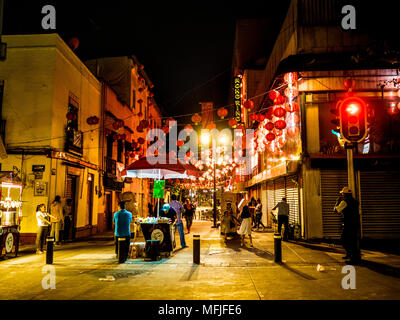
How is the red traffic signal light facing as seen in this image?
toward the camera

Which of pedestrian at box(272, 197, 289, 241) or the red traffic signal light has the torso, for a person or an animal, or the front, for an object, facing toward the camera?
the red traffic signal light

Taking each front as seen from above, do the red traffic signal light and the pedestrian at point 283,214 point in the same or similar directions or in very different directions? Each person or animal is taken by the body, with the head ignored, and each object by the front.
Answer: very different directions

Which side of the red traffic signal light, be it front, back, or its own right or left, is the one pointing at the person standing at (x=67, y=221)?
right

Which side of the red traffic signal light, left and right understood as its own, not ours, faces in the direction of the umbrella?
right

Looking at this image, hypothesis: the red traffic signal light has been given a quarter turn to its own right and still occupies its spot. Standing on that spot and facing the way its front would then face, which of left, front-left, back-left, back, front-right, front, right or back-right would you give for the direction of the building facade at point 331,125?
right

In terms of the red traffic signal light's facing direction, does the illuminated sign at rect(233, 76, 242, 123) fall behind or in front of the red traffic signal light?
behind

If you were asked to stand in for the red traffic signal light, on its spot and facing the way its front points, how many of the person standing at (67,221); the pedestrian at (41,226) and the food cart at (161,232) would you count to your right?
3

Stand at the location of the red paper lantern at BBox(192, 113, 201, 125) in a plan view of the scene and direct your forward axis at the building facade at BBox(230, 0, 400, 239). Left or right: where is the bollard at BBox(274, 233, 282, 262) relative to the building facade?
right
